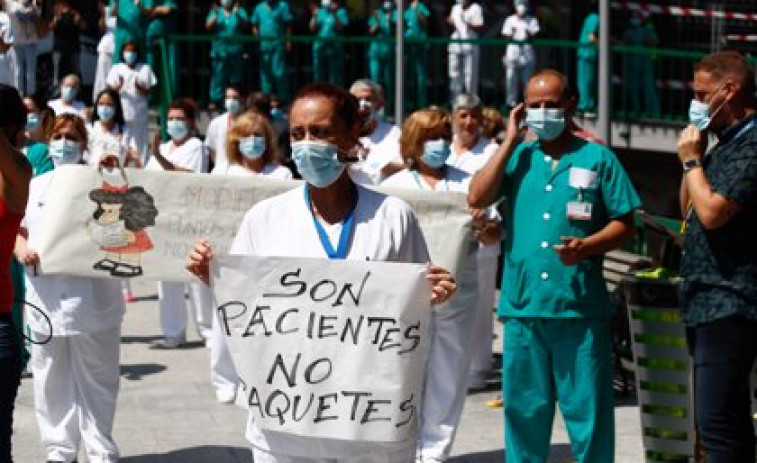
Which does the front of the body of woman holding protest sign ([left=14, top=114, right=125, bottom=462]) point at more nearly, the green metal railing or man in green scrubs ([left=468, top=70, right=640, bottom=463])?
the man in green scrubs

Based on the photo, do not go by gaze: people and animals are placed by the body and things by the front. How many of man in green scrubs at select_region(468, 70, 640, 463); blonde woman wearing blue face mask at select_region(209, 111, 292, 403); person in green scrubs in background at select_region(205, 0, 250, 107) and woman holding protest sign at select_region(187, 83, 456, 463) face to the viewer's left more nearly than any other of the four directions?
0

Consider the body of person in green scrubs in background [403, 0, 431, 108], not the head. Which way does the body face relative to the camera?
toward the camera

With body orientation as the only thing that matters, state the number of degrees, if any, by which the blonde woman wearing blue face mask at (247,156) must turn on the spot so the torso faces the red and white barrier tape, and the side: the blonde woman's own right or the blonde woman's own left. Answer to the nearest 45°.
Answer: approximately 135° to the blonde woman's own left

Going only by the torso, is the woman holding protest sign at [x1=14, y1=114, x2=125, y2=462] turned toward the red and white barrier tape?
no

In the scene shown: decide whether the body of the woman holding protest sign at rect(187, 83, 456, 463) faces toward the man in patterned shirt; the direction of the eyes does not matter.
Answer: no

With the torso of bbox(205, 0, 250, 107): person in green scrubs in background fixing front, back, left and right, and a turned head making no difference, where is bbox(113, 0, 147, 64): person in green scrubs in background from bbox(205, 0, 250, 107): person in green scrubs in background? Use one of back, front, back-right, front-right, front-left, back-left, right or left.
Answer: right

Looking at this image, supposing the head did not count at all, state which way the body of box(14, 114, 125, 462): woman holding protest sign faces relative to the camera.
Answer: toward the camera

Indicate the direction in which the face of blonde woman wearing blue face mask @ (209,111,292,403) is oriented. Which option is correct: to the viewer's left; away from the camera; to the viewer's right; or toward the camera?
toward the camera

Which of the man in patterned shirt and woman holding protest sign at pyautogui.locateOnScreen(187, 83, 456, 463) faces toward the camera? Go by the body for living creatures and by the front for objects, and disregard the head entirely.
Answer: the woman holding protest sign

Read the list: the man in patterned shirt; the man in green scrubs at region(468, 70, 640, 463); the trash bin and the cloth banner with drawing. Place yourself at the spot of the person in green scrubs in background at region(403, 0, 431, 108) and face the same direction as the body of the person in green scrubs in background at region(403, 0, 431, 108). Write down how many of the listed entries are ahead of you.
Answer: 4

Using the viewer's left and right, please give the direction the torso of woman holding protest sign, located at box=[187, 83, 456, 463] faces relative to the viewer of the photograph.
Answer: facing the viewer

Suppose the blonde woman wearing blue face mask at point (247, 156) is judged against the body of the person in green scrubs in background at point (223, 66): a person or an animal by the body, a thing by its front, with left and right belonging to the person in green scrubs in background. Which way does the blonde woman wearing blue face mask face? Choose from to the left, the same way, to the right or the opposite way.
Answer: the same way

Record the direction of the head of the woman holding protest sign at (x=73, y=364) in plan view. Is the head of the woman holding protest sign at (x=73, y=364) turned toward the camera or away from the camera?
toward the camera

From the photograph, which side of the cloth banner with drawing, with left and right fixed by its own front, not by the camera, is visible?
front

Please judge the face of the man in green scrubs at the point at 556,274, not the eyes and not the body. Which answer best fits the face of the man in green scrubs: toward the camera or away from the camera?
toward the camera

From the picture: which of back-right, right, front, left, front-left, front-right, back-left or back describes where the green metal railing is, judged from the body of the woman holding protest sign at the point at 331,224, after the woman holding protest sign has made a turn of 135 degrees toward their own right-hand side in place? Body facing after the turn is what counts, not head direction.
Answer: front-right
